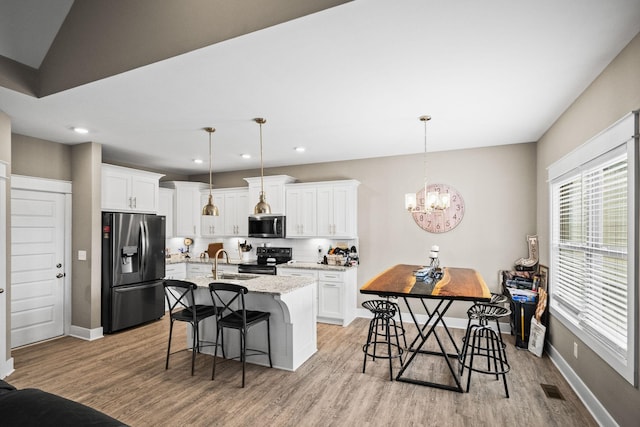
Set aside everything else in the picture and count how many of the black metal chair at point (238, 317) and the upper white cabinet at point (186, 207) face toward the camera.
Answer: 1

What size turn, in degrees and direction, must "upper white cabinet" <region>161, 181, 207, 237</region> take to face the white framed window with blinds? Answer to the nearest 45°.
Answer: approximately 45° to its left

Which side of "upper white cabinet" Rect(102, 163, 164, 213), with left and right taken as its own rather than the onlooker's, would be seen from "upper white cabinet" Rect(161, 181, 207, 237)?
left

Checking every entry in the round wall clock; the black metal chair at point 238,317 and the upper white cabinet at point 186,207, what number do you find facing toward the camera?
2

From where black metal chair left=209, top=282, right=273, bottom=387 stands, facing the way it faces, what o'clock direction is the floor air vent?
The floor air vent is roughly at 2 o'clock from the black metal chair.

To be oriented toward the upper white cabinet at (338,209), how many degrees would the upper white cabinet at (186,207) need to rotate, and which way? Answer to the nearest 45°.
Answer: approximately 45° to its left

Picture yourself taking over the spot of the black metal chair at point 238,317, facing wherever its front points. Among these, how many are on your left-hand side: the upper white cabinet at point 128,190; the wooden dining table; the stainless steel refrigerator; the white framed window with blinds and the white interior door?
3

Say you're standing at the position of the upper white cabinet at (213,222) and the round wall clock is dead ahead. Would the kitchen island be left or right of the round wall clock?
right

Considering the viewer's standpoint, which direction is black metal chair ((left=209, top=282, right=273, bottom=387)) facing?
facing away from the viewer and to the right of the viewer

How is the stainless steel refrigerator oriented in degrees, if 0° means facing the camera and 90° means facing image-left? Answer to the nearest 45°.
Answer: approximately 315°

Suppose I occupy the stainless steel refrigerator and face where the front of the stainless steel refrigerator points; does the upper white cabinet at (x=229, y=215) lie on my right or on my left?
on my left

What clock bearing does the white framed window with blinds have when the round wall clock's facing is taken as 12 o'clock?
The white framed window with blinds is roughly at 11 o'clock from the round wall clock.

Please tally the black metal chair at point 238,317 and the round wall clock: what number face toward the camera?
1

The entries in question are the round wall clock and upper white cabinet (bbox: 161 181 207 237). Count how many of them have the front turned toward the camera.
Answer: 2
